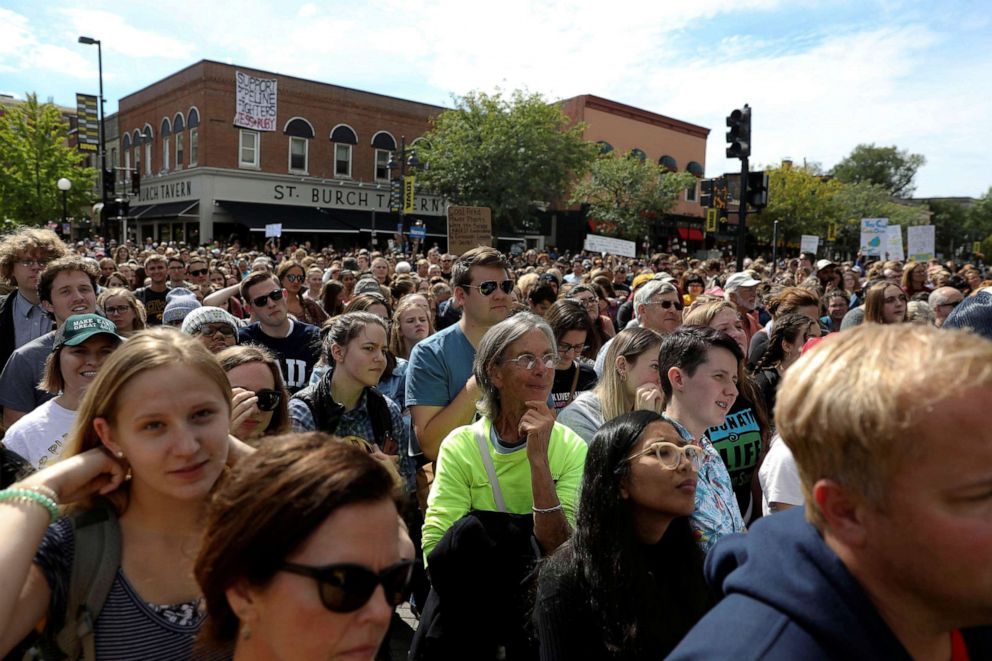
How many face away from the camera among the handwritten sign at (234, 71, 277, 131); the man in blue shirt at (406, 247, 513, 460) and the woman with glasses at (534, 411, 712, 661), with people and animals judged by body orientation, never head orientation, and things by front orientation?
0

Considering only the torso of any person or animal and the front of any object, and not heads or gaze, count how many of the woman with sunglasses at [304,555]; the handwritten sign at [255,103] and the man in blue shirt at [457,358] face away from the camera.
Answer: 0

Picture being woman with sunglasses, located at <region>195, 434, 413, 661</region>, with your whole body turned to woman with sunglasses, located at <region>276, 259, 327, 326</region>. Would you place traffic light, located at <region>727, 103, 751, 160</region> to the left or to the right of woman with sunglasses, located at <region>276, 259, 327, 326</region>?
right

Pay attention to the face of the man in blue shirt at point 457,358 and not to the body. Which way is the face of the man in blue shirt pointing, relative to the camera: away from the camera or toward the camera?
toward the camera

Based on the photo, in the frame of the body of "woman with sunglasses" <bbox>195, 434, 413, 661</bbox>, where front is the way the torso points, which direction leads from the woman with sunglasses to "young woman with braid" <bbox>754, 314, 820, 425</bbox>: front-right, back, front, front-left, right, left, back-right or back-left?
left

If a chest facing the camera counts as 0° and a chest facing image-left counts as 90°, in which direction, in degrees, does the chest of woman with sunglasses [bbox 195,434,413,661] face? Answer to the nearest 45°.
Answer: approximately 315°

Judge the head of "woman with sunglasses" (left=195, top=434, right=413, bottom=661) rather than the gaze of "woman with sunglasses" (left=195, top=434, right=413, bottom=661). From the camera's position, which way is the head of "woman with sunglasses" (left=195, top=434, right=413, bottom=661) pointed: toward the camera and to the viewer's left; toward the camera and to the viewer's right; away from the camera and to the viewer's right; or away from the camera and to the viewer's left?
toward the camera and to the viewer's right
